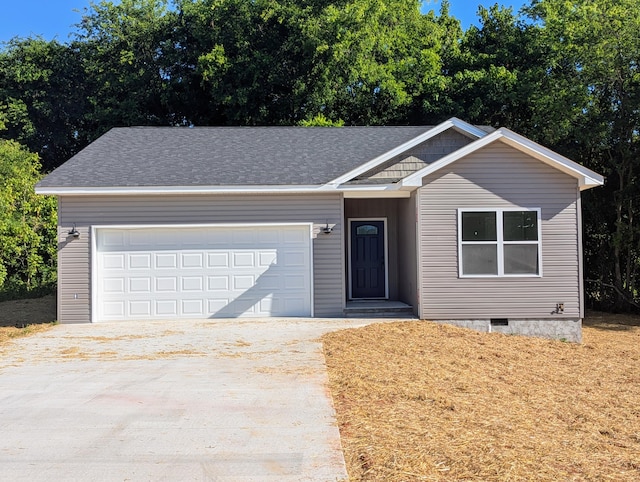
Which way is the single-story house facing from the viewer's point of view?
toward the camera

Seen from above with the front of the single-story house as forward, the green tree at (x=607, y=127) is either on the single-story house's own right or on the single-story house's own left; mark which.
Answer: on the single-story house's own left

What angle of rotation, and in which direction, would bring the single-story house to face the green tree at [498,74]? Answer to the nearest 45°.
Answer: approximately 135° to its left

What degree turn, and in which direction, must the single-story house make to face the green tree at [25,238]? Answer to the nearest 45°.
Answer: approximately 135° to its right

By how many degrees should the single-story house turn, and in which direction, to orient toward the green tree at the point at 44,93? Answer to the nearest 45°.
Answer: approximately 135° to its right

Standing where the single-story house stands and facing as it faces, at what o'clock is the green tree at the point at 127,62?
The green tree is roughly at 5 o'clock from the single-story house.

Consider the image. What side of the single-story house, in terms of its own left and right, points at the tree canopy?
back
